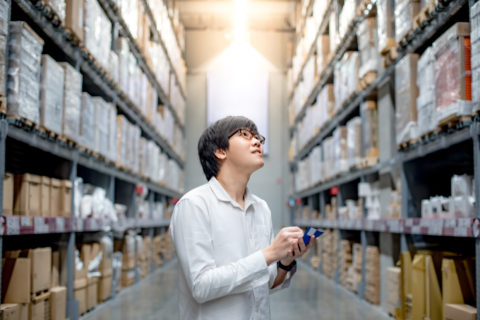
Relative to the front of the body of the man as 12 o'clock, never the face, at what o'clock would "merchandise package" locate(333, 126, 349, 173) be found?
The merchandise package is roughly at 8 o'clock from the man.

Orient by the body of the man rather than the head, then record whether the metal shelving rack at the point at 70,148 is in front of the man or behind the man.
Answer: behind

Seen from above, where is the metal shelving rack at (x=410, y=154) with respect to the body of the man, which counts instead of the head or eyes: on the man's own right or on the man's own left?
on the man's own left

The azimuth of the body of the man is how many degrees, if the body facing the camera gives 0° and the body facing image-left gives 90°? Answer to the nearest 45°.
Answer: approximately 315°

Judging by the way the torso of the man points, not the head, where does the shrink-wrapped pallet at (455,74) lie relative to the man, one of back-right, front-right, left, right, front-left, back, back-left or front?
left

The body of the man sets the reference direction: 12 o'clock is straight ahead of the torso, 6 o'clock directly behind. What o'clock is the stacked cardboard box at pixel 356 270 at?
The stacked cardboard box is roughly at 8 o'clock from the man.

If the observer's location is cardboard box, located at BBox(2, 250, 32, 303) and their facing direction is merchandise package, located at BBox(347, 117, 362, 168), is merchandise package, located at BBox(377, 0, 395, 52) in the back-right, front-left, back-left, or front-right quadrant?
front-right

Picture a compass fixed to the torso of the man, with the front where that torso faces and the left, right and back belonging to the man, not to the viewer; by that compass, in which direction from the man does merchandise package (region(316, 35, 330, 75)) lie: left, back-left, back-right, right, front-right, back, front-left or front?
back-left

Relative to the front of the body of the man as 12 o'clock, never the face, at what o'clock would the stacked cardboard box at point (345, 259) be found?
The stacked cardboard box is roughly at 8 o'clock from the man.
